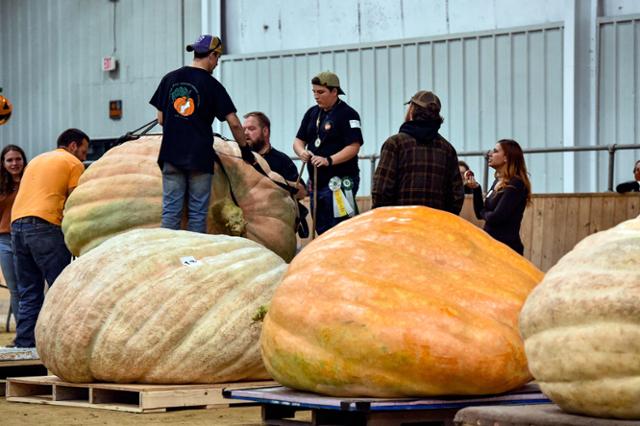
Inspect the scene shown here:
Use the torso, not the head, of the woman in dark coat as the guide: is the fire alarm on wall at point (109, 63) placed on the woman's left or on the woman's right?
on the woman's right

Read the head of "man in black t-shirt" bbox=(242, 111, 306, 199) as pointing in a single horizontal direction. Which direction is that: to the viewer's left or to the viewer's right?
to the viewer's left

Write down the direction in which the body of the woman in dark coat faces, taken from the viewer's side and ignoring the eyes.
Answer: to the viewer's left

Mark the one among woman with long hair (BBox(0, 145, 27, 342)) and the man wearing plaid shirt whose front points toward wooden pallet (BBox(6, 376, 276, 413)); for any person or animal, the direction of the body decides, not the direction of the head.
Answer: the woman with long hair

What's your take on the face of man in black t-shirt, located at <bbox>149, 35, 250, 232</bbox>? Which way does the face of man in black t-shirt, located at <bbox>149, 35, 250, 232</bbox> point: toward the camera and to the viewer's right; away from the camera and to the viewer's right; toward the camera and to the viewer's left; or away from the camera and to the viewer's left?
away from the camera and to the viewer's right

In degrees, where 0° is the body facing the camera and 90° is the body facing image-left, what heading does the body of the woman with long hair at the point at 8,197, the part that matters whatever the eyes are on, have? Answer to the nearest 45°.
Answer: approximately 0°

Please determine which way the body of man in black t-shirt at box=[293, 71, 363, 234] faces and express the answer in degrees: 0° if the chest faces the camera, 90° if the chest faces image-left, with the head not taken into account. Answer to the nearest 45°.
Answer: approximately 45°

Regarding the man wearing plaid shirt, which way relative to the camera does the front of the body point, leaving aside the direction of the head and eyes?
away from the camera

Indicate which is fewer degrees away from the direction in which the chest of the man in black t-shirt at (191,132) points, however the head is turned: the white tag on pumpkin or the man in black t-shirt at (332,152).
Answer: the man in black t-shirt
